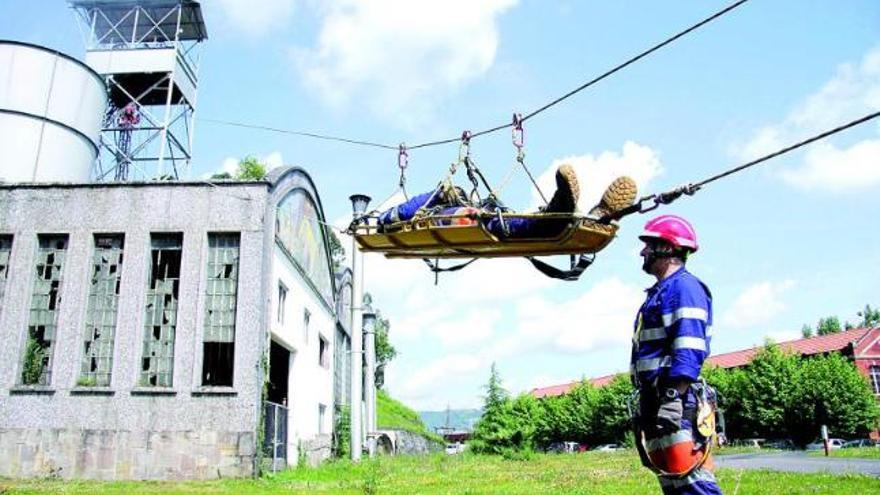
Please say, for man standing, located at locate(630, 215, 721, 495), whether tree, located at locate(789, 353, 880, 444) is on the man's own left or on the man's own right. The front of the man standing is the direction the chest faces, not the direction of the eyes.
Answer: on the man's own right

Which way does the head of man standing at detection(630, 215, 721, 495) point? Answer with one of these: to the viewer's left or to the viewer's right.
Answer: to the viewer's left

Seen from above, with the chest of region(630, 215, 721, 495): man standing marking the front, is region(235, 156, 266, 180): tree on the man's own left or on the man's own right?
on the man's own right

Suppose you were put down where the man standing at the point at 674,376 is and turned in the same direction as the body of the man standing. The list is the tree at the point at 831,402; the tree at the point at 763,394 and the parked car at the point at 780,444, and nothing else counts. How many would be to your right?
3

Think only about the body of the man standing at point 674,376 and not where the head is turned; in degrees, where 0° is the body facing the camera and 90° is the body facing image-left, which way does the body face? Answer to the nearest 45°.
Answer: approximately 90°

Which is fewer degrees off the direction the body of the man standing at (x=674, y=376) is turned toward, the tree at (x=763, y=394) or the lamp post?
the lamp post

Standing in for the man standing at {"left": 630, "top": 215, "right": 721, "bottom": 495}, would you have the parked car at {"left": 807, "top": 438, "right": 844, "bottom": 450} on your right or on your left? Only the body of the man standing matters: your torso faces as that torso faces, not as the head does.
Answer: on your right

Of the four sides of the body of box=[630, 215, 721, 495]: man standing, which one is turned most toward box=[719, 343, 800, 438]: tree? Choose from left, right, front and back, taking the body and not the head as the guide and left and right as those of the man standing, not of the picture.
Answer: right

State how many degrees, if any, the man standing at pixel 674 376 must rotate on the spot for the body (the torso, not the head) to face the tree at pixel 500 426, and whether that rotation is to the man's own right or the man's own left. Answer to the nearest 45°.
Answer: approximately 90° to the man's own right

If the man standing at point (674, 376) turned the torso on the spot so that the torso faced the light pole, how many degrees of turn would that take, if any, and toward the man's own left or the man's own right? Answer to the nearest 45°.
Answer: approximately 45° to the man's own right
